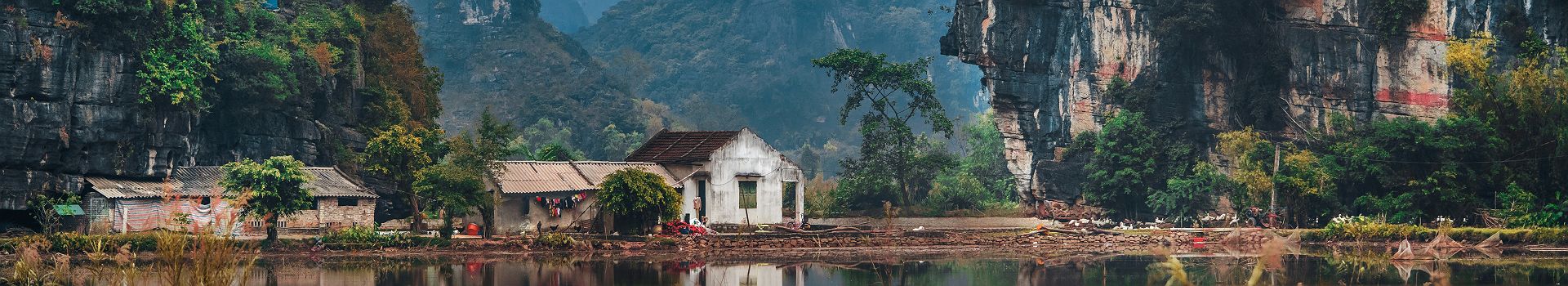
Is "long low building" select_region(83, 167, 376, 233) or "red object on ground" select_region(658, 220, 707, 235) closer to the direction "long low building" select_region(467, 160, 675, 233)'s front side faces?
the red object on ground

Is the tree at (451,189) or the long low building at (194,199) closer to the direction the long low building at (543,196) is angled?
the tree

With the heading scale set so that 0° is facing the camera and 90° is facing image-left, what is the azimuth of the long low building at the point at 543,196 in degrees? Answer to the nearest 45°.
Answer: approximately 0°

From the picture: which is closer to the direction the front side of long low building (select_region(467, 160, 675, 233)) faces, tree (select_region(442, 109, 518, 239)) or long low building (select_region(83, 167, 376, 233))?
the tree

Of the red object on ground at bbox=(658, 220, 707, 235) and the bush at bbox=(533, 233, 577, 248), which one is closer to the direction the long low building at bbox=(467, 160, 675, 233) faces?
the bush

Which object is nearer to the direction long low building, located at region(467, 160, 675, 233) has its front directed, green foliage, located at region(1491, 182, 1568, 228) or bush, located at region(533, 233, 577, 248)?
the bush

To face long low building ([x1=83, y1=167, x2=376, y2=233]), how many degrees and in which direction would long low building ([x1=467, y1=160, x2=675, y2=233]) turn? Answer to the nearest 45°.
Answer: approximately 90° to its right

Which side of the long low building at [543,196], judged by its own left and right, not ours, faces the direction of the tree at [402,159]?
right

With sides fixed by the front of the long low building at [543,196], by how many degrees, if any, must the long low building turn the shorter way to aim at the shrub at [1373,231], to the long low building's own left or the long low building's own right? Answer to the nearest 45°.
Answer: approximately 90° to the long low building's own left

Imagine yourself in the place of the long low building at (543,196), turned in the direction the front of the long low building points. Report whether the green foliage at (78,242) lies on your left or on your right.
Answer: on your right
